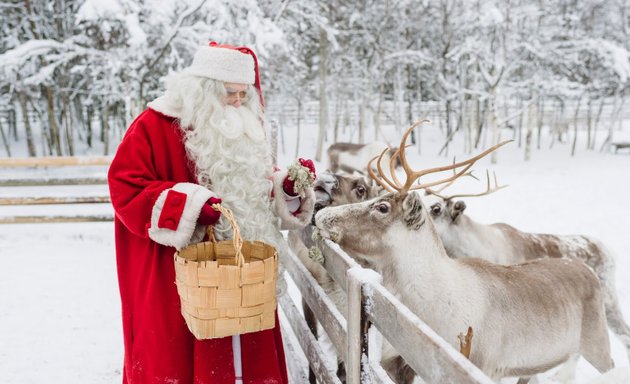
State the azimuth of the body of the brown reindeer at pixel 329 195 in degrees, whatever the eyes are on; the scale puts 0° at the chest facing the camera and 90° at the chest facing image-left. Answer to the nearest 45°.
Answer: approximately 45°

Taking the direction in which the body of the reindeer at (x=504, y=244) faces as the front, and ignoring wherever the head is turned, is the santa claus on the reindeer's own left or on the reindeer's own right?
on the reindeer's own left

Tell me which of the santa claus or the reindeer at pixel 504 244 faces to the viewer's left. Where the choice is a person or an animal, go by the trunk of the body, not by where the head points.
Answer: the reindeer

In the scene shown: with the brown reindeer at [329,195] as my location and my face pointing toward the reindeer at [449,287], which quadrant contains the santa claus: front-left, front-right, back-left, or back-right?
front-right

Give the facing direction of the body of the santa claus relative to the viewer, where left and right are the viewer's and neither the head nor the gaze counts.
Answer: facing the viewer and to the right of the viewer

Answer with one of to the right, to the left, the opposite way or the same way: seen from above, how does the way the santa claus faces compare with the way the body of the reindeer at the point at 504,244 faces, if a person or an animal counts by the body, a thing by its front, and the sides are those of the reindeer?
the opposite way

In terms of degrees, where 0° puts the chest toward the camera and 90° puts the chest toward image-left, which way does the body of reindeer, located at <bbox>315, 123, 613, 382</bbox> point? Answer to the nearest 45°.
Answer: approximately 90°

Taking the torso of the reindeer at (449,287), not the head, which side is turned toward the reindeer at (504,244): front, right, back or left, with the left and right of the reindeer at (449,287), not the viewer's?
right

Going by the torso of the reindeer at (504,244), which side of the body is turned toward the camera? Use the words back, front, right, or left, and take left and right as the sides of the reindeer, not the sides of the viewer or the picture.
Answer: left

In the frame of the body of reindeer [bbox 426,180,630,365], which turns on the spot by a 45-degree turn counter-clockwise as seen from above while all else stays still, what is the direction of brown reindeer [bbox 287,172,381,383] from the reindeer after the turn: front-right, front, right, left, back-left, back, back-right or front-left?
front

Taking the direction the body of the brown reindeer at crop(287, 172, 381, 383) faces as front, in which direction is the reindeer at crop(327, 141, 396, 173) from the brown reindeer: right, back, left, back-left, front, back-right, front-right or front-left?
back-right

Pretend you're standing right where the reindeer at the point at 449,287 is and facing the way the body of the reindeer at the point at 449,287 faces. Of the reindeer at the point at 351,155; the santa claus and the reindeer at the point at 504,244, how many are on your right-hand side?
2

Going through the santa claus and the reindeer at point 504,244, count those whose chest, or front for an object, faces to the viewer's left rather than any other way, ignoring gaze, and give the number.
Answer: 1

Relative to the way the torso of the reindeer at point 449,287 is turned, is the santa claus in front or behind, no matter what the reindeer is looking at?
in front

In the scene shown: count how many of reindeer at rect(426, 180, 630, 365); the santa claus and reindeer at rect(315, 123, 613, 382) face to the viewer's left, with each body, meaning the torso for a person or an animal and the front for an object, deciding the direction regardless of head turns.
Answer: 2

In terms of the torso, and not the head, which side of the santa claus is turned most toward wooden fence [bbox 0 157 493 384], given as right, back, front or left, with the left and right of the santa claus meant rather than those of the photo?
front
